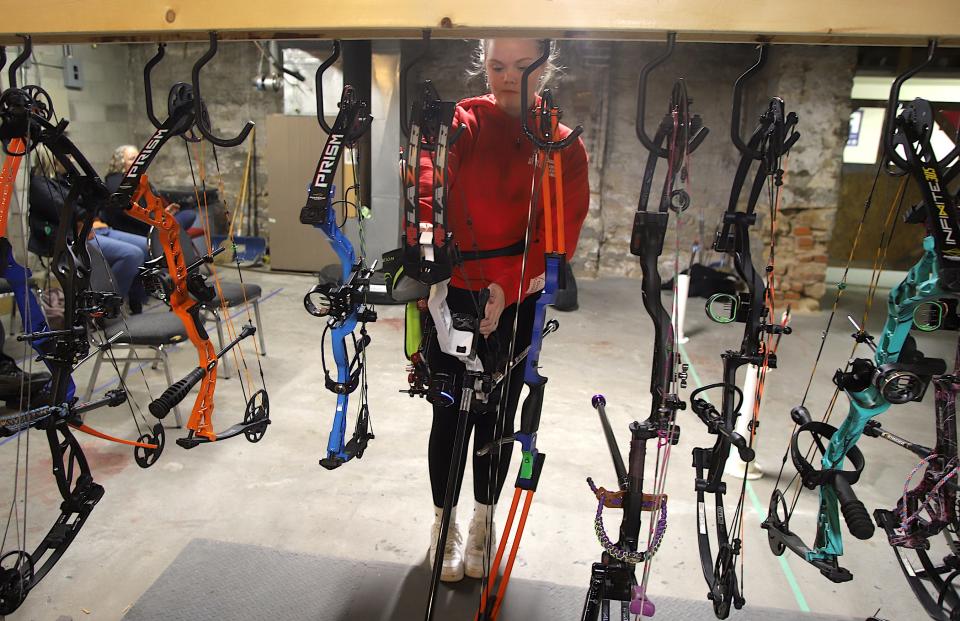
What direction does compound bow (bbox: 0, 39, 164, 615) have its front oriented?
to the viewer's right

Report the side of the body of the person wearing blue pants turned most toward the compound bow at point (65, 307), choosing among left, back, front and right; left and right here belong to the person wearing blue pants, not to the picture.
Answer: right

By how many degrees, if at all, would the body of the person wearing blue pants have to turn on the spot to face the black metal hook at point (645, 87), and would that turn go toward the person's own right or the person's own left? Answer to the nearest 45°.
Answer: approximately 90° to the person's own right

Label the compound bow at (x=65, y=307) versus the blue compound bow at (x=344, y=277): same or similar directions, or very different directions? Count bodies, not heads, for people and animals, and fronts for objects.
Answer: very different directions

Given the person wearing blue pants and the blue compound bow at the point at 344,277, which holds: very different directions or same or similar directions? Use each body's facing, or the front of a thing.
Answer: very different directions

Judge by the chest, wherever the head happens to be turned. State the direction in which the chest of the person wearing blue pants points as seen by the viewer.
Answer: to the viewer's right
